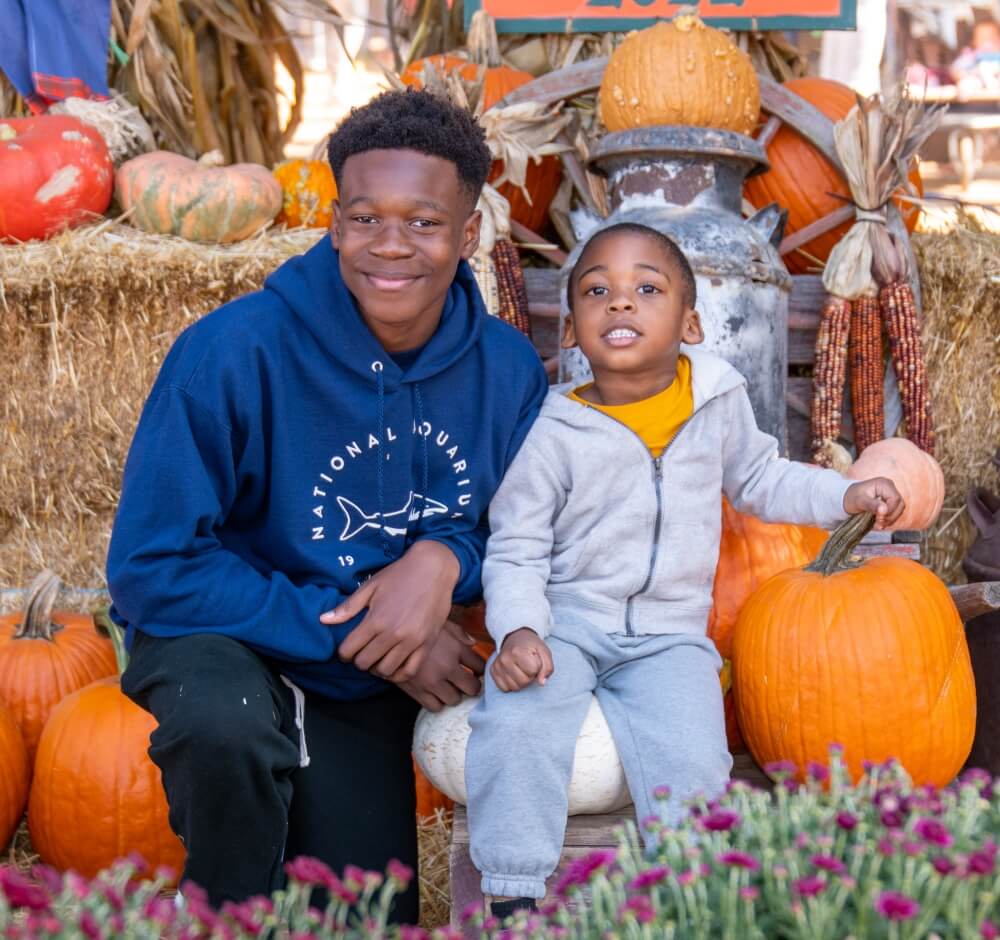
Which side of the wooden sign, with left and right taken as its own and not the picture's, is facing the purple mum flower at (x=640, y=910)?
front

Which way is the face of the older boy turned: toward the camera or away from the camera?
toward the camera

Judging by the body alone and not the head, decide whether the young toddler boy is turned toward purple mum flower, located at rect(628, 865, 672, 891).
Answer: yes

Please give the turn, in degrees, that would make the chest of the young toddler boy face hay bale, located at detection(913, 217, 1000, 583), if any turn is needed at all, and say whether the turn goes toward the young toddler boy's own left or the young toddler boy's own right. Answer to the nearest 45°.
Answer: approximately 135° to the young toddler boy's own left

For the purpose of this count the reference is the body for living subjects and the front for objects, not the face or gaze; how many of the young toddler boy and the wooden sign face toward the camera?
2

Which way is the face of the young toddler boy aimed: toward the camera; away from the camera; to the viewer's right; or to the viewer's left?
toward the camera

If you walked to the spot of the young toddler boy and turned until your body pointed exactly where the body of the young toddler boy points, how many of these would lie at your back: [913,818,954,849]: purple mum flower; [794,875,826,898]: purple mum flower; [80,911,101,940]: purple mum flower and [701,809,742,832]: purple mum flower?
0

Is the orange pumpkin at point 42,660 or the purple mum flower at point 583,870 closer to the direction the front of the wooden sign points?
the purple mum flower

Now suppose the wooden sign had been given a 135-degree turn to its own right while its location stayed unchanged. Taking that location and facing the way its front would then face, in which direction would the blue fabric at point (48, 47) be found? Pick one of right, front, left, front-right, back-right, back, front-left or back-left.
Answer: front-left

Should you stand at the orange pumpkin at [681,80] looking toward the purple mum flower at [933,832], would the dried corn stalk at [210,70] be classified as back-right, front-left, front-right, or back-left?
back-right

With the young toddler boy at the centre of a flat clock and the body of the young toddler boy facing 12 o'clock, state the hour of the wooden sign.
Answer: The wooden sign is roughly at 6 o'clock from the young toddler boy.

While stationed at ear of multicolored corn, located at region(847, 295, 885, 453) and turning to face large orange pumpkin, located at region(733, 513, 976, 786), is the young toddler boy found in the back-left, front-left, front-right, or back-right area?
front-right

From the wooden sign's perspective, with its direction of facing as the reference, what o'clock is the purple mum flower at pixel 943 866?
The purple mum flower is roughly at 12 o'clock from the wooden sign.

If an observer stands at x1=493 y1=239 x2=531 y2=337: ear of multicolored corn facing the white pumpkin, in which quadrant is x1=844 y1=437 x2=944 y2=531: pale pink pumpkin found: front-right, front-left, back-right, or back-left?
front-left

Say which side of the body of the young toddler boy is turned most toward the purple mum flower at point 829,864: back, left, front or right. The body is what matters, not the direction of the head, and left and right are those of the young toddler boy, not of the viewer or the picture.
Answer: front

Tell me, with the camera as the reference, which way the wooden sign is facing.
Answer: facing the viewer

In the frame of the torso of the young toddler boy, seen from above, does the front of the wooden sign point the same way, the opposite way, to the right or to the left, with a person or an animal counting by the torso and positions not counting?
the same way
